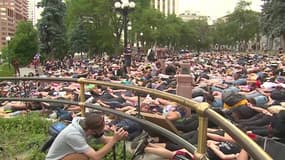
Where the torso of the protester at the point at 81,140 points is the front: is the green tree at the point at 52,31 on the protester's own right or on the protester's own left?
on the protester's own left

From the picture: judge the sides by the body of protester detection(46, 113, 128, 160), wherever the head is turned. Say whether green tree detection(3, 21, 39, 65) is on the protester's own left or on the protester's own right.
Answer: on the protester's own left
